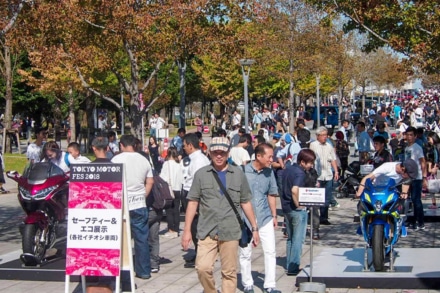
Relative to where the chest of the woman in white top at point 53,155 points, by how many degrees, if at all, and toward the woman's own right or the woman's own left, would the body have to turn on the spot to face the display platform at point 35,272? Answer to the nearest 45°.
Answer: approximately 45° to the woman's own left

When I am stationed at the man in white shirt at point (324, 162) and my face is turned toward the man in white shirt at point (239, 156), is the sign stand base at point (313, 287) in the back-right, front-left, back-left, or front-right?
front-left

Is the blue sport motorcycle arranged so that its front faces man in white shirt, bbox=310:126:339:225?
no

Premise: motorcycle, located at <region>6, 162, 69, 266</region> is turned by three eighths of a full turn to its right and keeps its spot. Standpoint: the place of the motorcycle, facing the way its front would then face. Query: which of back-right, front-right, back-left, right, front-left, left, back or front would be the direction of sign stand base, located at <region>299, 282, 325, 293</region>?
back-right

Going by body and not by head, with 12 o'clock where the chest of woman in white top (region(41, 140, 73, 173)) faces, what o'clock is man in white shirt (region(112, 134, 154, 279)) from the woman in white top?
The man in white shirt is roughly at 10 o'clock from the woman in white top.

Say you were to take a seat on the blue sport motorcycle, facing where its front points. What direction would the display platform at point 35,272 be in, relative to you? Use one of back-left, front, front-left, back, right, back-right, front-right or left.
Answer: right

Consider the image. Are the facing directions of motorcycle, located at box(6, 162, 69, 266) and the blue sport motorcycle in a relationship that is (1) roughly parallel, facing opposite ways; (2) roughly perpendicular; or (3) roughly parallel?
roughly parallel

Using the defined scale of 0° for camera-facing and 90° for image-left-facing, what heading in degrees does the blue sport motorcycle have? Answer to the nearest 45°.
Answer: approximately 0°

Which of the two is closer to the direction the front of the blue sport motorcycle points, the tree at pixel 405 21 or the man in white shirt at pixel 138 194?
the man in white shirt

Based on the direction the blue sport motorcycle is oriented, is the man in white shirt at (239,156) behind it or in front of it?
behind

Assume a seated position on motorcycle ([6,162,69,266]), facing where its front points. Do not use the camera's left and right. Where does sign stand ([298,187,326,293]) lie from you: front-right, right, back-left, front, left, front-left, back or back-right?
left

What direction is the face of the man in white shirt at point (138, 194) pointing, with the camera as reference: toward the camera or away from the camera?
away from the camera

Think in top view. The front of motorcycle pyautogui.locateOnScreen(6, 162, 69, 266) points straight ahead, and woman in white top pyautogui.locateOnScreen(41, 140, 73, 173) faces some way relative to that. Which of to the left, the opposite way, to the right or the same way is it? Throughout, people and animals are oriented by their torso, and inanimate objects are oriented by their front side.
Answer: the same way

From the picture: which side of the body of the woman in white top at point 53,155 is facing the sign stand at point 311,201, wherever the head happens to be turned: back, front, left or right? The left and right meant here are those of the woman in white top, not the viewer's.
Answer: left

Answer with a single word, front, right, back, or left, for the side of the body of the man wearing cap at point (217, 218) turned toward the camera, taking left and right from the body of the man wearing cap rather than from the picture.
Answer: front

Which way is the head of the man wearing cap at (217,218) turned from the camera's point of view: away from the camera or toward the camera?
toward the camera

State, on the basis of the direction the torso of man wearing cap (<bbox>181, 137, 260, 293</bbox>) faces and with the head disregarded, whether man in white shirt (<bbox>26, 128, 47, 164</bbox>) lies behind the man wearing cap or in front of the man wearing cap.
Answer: behind

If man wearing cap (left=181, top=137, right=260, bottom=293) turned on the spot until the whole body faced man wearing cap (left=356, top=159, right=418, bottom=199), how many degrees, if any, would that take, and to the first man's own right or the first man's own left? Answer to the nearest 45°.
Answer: approximately 135° to the first man's own left

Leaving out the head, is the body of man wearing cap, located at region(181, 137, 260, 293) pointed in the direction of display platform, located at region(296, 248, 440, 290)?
no

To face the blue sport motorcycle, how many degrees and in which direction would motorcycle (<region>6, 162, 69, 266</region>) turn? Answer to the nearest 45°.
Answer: approximately 90° to its left
